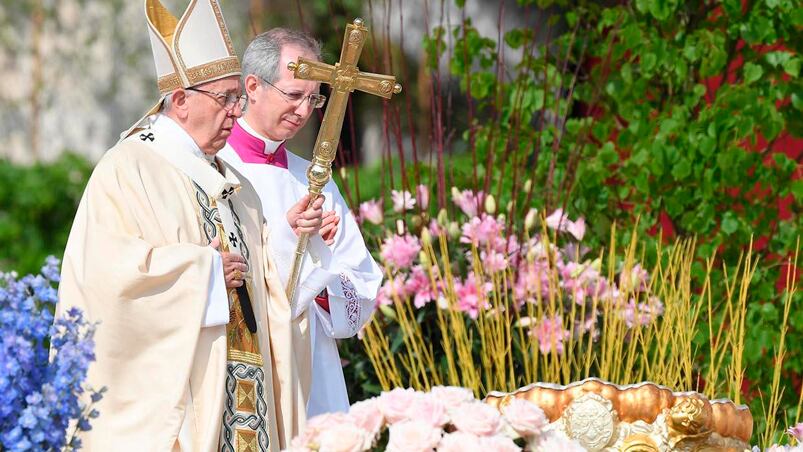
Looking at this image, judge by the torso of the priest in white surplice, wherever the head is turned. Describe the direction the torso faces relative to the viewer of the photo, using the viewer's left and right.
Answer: facing the viewer and to the right of the viewer

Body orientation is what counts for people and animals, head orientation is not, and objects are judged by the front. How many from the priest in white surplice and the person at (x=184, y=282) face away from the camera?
0

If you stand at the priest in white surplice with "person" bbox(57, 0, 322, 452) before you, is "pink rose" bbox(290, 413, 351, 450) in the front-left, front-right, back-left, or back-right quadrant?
front-left

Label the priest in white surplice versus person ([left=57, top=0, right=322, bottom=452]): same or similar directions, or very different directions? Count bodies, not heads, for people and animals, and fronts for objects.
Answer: same or similar directions

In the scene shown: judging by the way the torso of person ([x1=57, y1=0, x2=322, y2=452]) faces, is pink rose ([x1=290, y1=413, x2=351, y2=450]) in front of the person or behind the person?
in front

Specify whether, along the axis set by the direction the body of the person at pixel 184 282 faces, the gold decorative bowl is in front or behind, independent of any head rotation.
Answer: in front

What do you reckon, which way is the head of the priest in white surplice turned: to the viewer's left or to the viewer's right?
to the viewer's right

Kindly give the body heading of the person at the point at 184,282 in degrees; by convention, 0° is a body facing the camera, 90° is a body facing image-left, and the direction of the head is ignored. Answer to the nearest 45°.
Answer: approximately 315°

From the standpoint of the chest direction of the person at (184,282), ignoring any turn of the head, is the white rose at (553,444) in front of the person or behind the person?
in front
